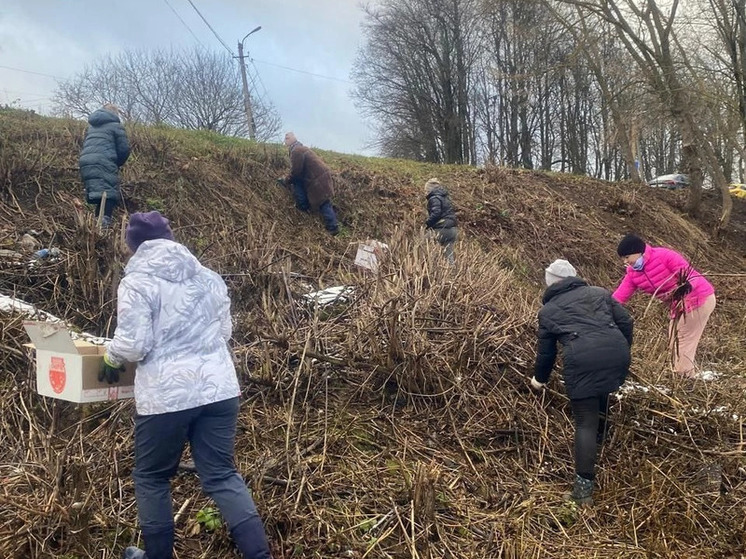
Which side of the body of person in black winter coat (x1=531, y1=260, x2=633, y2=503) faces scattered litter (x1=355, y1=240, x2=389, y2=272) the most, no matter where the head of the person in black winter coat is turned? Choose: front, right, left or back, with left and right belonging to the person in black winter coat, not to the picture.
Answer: front

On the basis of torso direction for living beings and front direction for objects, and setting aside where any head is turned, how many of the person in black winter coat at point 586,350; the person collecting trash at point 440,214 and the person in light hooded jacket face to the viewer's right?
0

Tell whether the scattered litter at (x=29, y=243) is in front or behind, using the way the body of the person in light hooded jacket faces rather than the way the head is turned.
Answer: in front

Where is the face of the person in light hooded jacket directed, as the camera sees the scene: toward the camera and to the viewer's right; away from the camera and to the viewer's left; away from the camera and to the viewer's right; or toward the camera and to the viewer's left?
away from the camera and to the viewer's left

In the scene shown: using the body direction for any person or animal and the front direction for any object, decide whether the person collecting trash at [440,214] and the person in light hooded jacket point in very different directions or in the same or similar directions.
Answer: same or similar directions

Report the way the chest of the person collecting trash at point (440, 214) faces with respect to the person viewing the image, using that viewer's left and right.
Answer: facing away from the viewer and to the left of the viewer

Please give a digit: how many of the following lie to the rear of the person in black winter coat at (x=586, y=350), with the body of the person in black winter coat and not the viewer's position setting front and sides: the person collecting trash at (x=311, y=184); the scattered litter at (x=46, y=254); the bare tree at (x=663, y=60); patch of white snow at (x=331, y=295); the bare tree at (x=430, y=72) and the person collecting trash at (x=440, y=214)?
0

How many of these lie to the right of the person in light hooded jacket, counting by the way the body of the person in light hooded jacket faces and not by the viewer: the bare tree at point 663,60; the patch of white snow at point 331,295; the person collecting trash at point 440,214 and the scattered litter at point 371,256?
4

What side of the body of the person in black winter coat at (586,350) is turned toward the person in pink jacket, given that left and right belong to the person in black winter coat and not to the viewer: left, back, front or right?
right

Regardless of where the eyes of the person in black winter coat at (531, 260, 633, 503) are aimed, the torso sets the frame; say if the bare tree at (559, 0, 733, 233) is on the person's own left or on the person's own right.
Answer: on the person's own right

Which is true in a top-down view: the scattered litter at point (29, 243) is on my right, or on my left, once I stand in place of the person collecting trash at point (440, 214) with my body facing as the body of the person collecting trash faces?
on my left

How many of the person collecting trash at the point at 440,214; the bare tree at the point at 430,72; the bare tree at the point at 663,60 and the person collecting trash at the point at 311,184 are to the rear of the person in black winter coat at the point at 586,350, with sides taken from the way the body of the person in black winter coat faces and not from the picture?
0

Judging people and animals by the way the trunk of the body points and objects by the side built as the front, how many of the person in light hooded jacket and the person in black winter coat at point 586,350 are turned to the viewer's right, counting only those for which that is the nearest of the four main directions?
0

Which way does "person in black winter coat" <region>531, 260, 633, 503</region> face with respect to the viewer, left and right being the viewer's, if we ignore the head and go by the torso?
facing away from the viewer and to the left of the viewer

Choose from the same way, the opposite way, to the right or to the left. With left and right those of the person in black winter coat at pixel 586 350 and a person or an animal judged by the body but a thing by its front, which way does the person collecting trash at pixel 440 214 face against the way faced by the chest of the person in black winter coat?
the same way

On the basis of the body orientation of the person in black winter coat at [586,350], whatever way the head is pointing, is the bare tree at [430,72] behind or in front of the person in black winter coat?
in front

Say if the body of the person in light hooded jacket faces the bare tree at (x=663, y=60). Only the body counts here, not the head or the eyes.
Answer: no

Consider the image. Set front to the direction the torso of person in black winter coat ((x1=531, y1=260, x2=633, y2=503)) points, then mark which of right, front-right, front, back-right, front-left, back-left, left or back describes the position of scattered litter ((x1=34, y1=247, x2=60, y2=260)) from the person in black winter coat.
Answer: front-left
